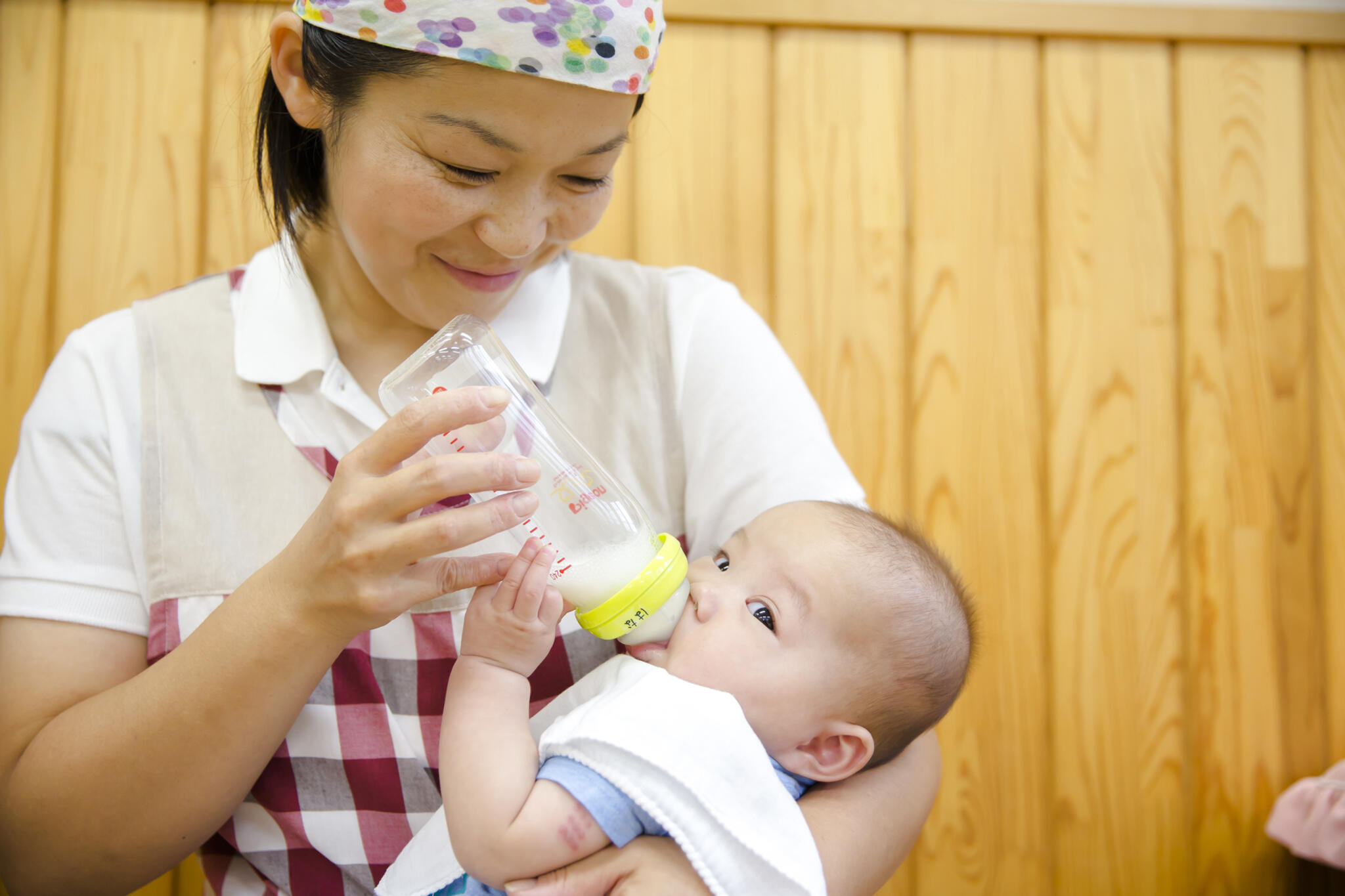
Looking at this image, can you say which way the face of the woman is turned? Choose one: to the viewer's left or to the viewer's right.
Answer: to the viewer's right

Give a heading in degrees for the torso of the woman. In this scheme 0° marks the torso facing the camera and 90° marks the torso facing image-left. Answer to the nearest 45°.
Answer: approximately 0°
